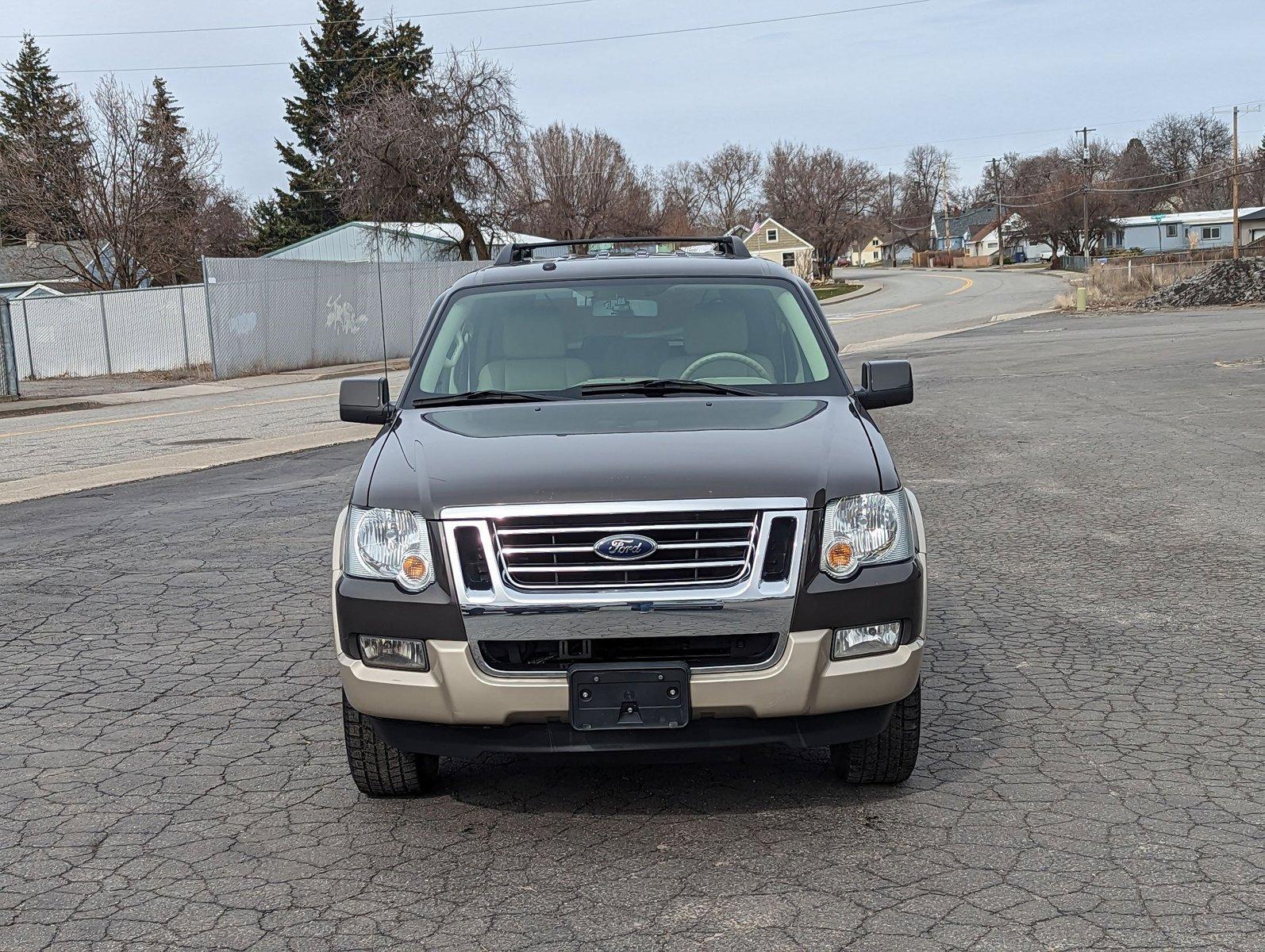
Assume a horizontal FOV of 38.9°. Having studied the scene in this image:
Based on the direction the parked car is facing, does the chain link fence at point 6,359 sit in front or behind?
behind

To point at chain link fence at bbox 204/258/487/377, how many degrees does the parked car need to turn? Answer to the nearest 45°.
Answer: approximately 180°

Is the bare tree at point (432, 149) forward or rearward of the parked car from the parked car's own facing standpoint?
rearward

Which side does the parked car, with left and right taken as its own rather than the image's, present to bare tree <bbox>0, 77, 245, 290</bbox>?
back

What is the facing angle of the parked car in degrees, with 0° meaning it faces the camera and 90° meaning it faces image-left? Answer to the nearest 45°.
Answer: approximately 0°

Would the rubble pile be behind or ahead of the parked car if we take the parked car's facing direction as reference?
behind

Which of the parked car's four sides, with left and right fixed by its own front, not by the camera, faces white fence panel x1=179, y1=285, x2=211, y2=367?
back
